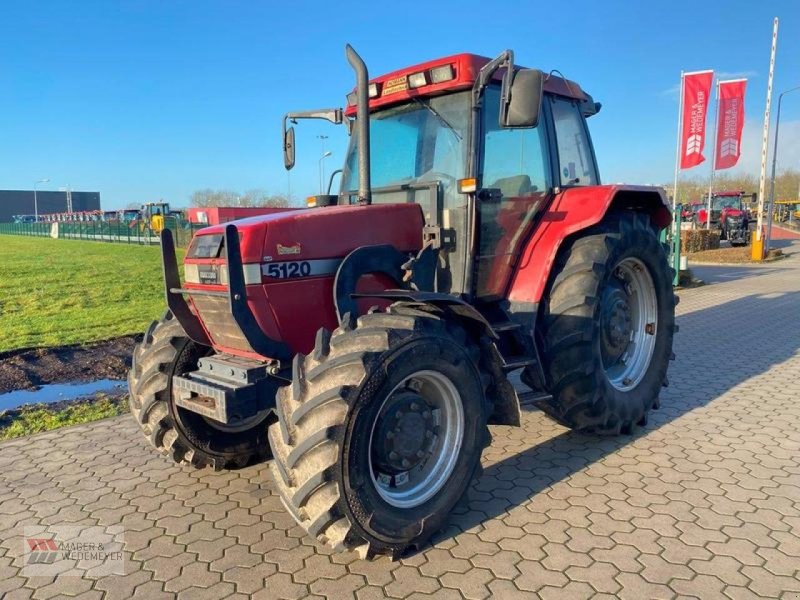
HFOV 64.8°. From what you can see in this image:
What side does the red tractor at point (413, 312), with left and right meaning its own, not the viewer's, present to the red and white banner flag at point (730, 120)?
back

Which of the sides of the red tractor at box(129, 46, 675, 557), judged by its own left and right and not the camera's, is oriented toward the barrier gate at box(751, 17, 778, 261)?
back

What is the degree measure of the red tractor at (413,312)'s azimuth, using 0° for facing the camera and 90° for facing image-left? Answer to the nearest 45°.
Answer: approximately 45°

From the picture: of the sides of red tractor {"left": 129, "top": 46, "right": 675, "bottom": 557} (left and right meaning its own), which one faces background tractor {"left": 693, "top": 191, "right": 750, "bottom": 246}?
back

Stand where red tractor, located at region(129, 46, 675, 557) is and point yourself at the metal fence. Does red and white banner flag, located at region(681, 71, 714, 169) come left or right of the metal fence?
right

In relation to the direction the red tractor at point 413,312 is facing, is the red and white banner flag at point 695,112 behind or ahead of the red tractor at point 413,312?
behind

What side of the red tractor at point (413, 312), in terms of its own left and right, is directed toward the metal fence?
right
